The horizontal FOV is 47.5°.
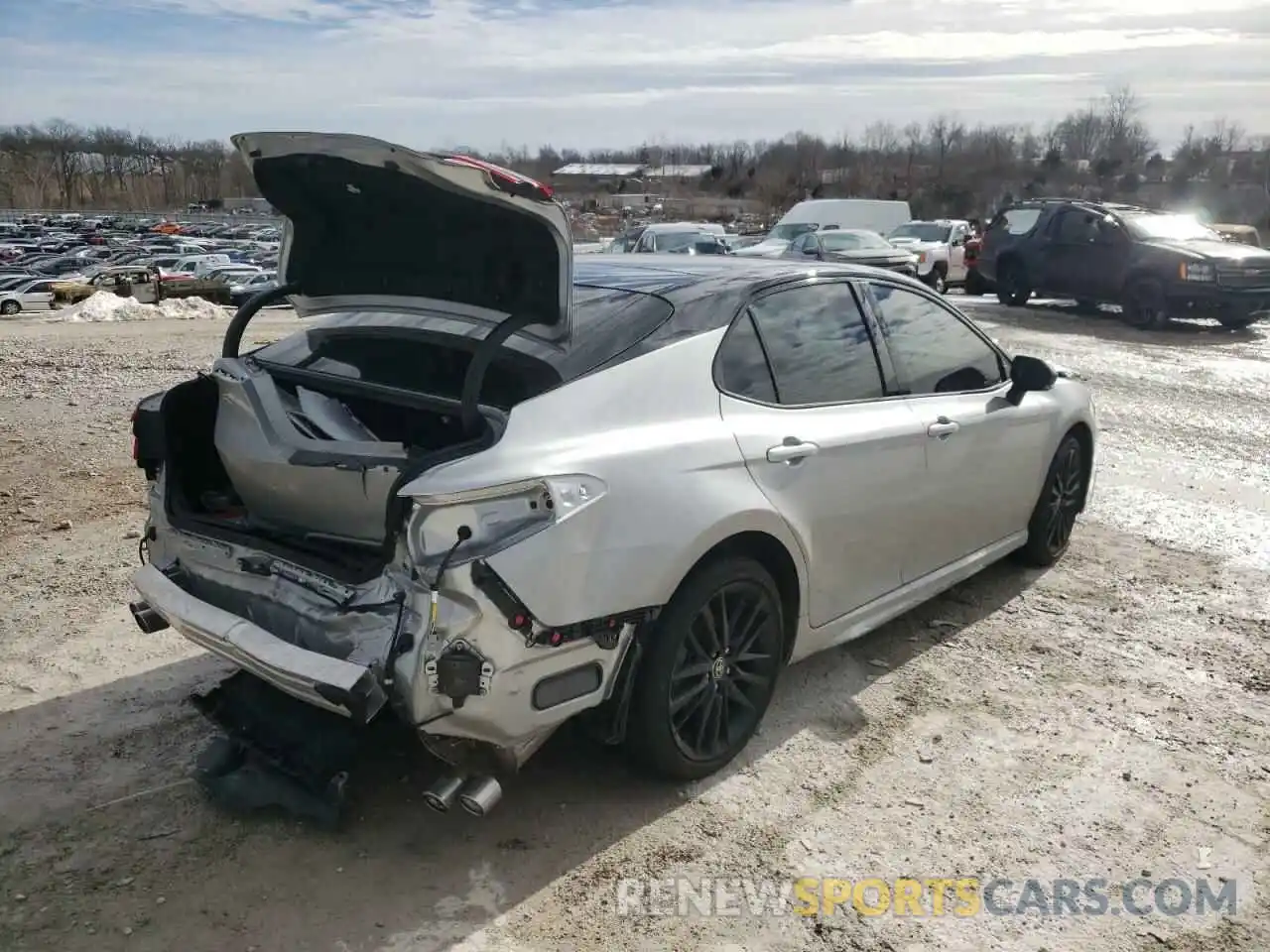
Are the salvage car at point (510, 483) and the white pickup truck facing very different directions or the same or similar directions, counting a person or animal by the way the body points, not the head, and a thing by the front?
very different directions

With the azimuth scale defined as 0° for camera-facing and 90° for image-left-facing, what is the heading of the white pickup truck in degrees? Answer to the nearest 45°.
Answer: approximately 45°

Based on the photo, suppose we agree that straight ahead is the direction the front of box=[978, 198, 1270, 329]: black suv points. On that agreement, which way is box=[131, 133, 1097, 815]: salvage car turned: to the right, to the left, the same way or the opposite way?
to the left

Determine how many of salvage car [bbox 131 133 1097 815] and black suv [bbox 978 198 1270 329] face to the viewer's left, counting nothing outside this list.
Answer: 0

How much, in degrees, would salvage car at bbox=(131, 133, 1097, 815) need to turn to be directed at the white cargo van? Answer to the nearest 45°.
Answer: approximately 45° to its left

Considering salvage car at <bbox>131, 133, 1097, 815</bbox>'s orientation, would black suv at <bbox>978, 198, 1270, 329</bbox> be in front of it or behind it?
in front

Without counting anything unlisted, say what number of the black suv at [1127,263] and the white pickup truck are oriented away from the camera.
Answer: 0

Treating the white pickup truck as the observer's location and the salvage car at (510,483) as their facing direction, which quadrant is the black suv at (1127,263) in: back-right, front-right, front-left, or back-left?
front-left

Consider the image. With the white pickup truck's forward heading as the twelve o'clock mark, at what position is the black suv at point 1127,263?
The black suv is roughly at 10 o'clock from the white pickup truck.

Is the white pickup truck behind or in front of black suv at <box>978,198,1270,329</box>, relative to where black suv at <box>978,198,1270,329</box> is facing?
behind

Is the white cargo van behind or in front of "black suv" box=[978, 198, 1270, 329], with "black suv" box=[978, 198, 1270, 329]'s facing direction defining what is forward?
behind

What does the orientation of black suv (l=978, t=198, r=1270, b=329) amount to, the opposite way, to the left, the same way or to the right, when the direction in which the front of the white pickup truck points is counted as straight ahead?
to the left

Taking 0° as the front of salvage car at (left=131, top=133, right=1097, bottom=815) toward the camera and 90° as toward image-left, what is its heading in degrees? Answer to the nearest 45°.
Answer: approximately 225°

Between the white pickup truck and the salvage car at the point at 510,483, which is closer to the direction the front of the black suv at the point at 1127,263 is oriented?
the salvage car

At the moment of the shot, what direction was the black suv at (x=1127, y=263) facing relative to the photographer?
facing the viewer and to the right of the viewer
